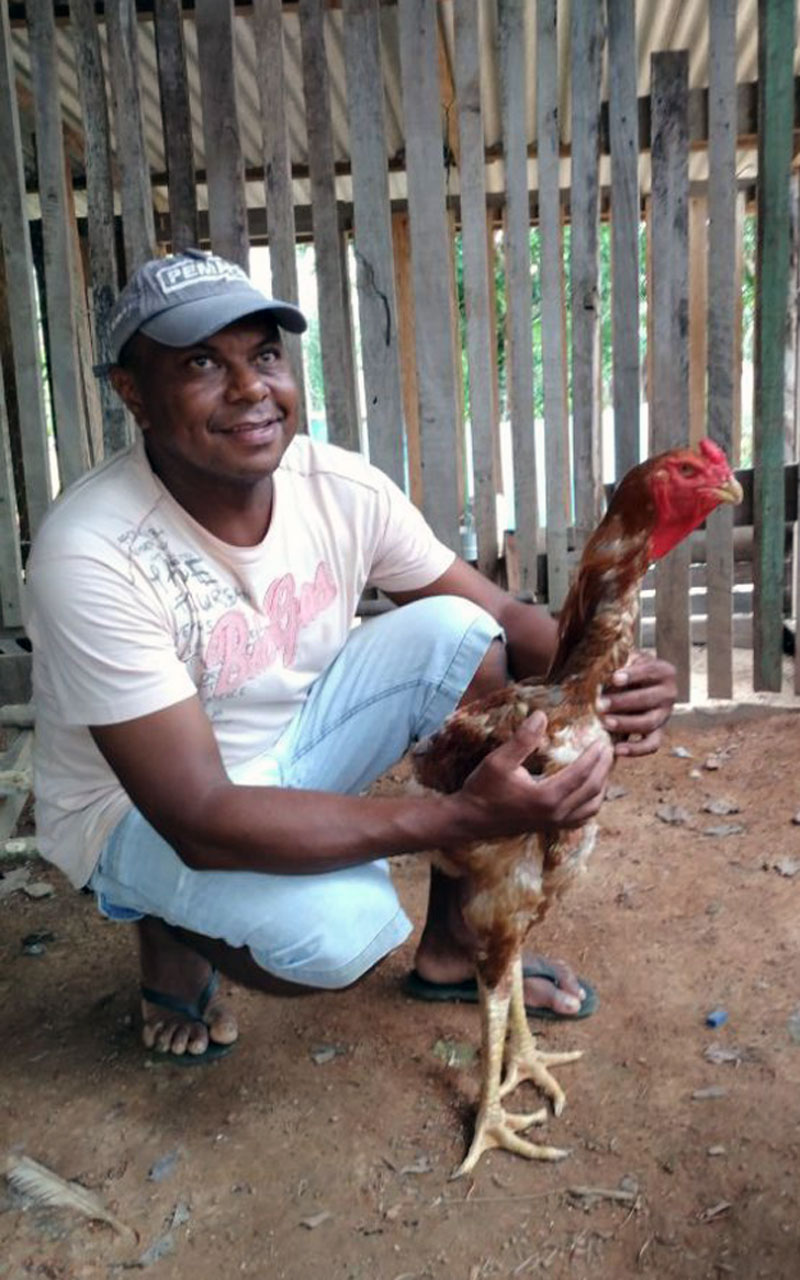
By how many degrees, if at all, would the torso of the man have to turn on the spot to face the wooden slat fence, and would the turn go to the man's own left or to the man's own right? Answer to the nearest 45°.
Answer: approximately 135° to the man's own left

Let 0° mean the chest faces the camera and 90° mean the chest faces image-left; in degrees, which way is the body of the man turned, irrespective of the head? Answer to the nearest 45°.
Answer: approximately 315°

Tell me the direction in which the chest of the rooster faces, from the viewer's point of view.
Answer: to the viewer's right

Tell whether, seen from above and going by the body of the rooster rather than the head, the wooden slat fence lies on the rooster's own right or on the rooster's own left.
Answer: on the rooster's own left
